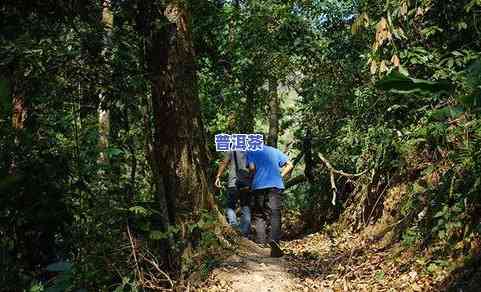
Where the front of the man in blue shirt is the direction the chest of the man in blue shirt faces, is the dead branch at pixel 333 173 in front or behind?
in front

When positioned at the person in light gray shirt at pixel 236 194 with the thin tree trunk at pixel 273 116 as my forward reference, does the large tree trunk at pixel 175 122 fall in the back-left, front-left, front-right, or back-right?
back-left

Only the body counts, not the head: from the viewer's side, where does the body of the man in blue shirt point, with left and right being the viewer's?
facing away from the viewer

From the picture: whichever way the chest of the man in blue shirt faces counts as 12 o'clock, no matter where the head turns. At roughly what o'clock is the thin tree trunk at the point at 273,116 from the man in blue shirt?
The thin tree trunk is roughly at 12 o'clock from the man in blue shirt.

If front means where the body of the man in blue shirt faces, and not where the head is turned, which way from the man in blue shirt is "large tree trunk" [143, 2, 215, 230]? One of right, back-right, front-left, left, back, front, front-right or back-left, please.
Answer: back-left

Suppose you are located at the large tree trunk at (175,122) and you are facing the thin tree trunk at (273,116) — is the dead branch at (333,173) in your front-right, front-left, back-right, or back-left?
front-right

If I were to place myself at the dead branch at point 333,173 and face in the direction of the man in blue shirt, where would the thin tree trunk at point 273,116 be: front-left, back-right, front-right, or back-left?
back-right

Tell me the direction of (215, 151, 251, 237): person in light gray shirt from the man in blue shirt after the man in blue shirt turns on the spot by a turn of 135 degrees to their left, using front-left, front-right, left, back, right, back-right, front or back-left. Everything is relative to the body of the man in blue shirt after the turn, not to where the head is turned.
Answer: right
